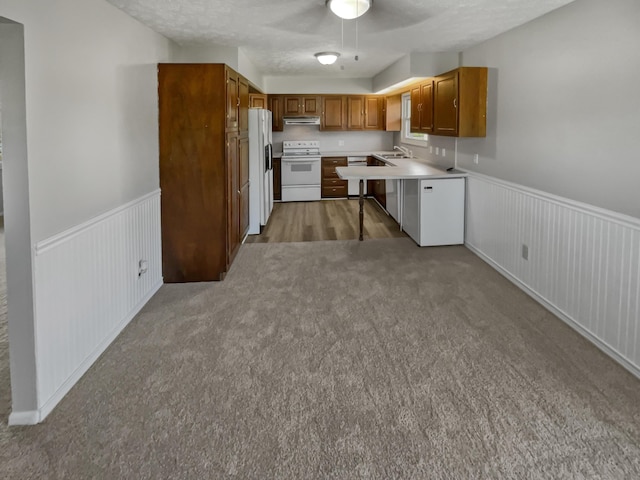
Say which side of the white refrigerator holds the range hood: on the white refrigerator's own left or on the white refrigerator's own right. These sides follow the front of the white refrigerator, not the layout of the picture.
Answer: on the white refrigerator's own left

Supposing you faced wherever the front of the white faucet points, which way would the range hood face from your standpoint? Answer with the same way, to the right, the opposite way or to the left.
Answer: to the left

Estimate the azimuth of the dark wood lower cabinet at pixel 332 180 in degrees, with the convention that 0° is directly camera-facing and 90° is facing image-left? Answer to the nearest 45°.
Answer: approximately 0°

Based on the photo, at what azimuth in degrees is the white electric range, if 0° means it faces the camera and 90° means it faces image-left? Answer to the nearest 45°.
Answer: approximately 0°

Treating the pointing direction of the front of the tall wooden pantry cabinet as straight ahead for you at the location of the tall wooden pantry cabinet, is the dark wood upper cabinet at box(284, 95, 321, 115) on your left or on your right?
on your left

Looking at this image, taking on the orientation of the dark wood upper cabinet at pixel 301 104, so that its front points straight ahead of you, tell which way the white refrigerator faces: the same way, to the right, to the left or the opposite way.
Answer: to the left

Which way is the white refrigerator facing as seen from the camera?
to the viewer's right
